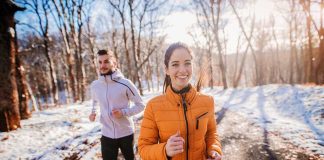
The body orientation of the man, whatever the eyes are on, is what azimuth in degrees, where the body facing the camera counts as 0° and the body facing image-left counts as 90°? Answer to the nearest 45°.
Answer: approximately 45°

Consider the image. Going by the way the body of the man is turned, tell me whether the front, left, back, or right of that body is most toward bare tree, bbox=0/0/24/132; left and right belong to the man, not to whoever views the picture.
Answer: right

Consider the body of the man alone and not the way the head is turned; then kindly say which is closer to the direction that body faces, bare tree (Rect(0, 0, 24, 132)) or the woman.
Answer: the woman

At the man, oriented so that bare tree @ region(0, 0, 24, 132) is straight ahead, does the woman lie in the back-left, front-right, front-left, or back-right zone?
back-left

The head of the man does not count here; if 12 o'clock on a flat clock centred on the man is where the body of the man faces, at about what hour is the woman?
The woman is roughly at 10 o'clock from the man.
